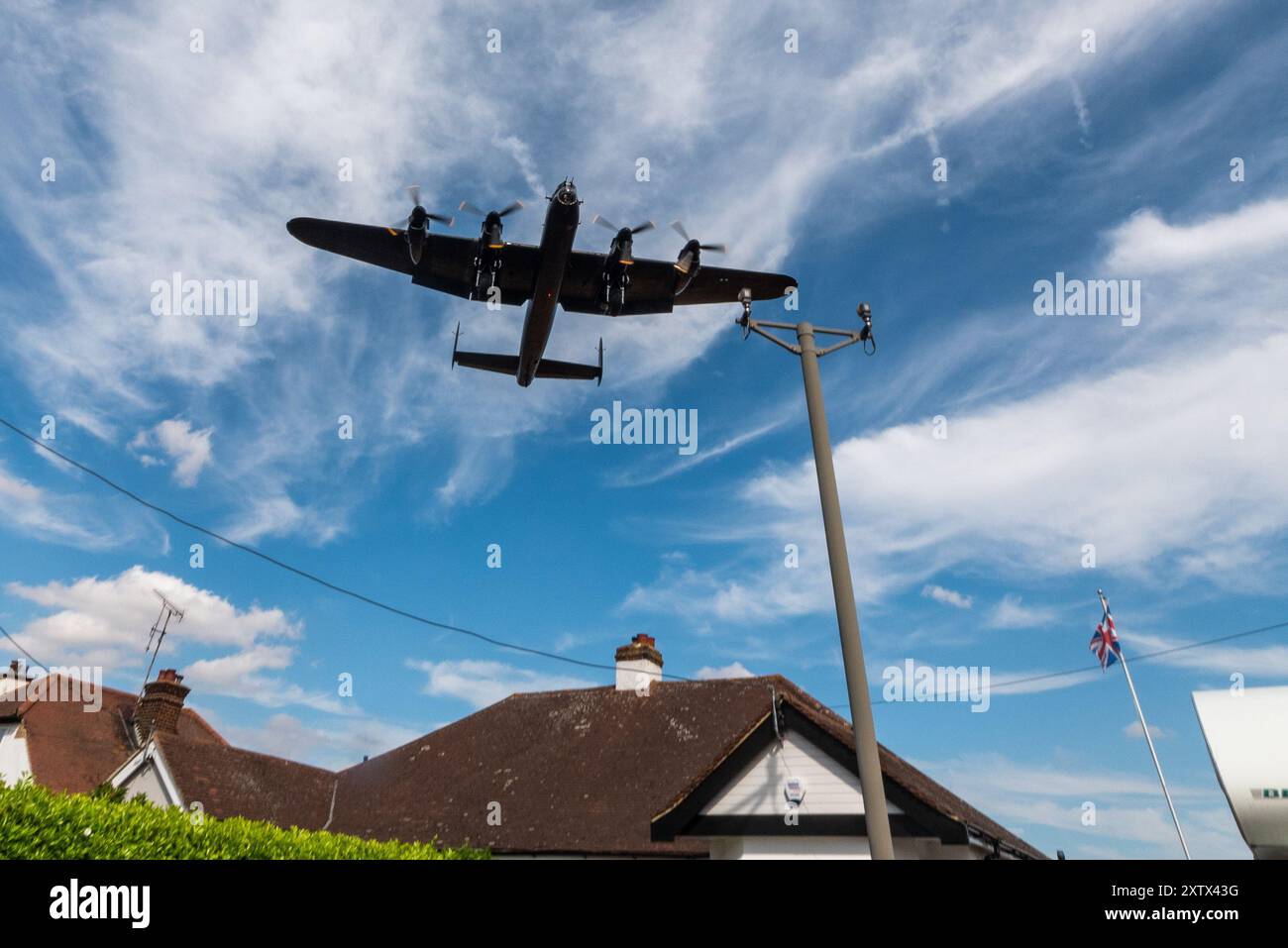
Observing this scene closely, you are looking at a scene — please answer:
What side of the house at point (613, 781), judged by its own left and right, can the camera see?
front

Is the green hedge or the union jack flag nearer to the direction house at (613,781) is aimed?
the green hedge
